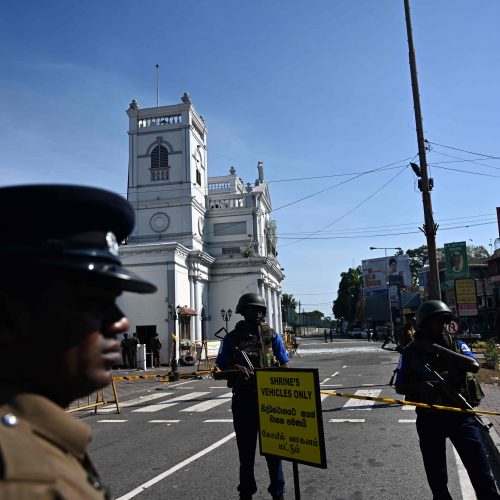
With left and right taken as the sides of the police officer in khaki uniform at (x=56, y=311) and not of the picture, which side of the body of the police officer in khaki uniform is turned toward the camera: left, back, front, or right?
right

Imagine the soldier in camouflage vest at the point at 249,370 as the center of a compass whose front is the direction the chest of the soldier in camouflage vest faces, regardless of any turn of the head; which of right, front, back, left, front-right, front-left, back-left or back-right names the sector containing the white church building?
back

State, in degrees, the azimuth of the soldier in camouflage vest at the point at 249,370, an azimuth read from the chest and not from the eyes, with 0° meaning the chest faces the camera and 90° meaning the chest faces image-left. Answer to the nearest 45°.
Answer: approximately 0°

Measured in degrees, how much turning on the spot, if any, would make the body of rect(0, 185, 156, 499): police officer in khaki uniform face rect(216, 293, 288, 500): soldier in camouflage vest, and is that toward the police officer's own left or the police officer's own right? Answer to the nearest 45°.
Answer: approximately 45° to the police officer's own left

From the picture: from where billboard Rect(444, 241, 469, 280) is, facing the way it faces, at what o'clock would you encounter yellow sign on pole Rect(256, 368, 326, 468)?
The yellow sign on pole is roughly at 12 o'clock from the billboard.
